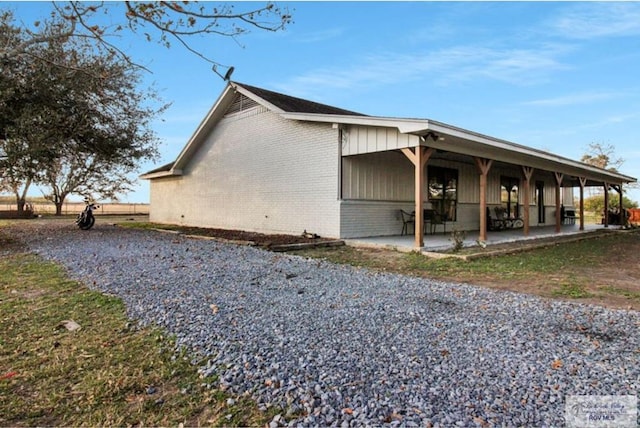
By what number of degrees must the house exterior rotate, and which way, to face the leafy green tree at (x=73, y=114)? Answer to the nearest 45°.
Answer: approximately 90° to its right

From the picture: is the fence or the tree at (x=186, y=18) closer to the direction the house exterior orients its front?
the tree

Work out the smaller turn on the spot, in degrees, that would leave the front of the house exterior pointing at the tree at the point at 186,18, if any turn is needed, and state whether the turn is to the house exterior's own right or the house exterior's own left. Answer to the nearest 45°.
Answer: approximately 45° to the house exterior's own right

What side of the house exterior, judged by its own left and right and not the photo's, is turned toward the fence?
back

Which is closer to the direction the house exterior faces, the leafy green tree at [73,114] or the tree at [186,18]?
the tree

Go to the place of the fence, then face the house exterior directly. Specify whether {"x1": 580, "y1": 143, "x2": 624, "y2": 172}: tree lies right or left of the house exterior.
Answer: left

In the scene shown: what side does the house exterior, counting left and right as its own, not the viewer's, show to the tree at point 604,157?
left

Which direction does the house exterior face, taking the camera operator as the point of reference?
facing the viewer and to the right of the viewer
